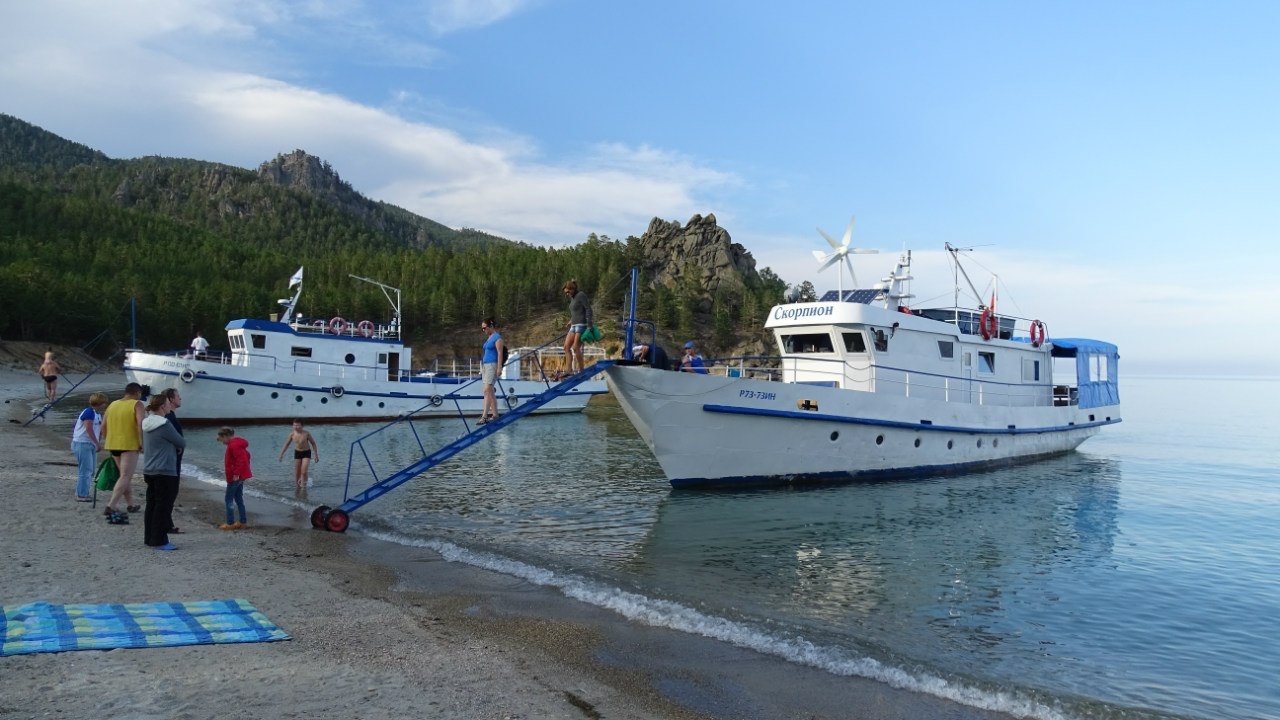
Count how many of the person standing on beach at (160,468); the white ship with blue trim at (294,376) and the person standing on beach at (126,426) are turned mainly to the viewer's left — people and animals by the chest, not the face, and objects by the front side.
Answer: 1

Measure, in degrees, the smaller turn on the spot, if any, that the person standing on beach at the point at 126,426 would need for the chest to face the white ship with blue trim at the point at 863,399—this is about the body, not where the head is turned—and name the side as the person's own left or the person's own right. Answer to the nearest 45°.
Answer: approximately 45° to the person's own right

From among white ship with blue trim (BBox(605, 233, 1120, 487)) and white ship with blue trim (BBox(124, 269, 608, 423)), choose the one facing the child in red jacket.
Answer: white ship with blue trim (BBox(605, 233, 1120, 487))

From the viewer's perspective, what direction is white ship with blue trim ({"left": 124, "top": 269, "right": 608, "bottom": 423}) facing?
to the viewer's left

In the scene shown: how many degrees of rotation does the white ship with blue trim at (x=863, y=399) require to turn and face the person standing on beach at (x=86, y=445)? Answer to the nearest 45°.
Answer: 0° — it already faces them

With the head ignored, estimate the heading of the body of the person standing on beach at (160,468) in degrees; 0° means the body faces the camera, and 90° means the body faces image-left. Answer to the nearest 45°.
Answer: approximately 225°

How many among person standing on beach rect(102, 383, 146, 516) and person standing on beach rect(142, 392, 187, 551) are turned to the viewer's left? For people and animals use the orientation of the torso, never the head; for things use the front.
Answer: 0

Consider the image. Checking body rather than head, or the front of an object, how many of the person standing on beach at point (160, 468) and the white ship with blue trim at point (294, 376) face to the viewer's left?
1

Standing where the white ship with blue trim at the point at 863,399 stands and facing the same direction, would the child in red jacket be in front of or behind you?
in front
